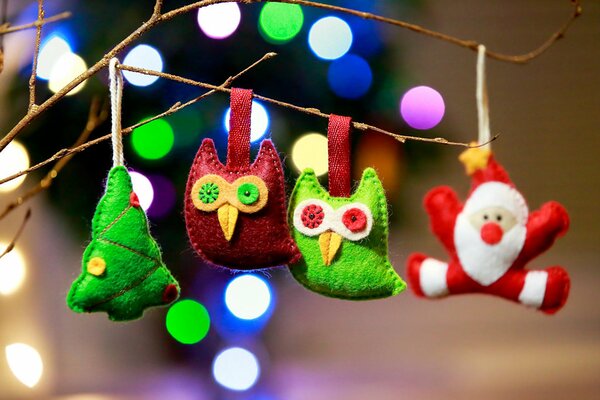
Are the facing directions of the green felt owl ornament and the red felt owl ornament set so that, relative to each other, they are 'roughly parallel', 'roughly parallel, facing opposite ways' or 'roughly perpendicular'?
roughly parallel

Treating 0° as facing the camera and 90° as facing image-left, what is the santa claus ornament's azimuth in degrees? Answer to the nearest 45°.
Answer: approximately 0°

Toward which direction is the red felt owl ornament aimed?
toward the camera

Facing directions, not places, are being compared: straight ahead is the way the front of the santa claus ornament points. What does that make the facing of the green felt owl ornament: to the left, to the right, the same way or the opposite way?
the same way

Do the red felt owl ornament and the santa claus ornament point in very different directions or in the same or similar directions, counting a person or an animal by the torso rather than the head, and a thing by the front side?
same or similar directions

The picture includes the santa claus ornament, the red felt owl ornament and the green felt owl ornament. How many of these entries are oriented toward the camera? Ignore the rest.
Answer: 3

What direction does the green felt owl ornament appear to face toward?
toward the camera
